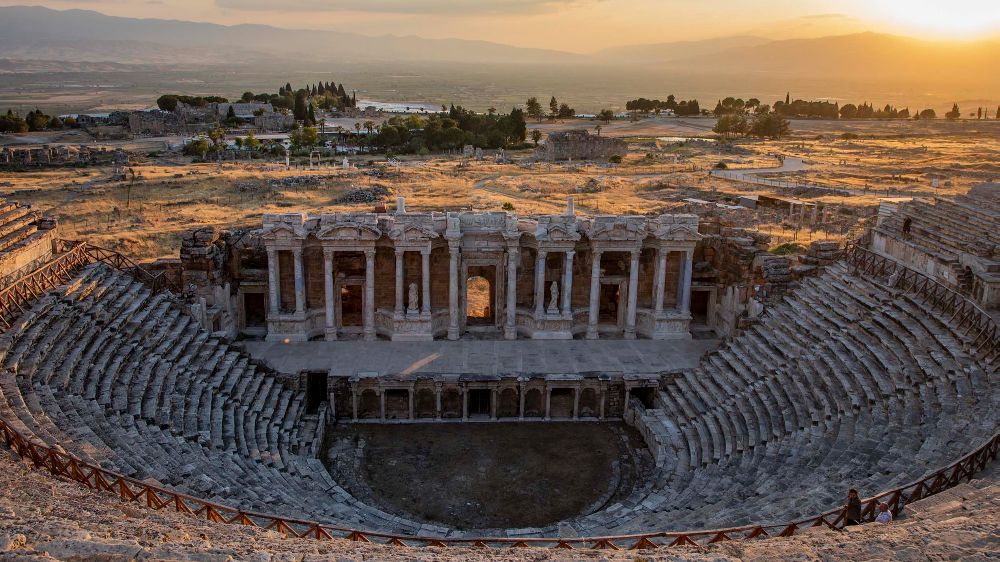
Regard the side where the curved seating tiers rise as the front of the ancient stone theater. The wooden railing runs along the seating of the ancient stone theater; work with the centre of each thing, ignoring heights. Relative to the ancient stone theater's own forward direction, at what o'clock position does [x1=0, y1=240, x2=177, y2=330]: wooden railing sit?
The wooden railing is roughly at 3 o'clock from the ancient stone theater.

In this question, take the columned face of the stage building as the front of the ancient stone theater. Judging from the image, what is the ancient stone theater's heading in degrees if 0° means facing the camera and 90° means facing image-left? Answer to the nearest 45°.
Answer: approximately 0°
